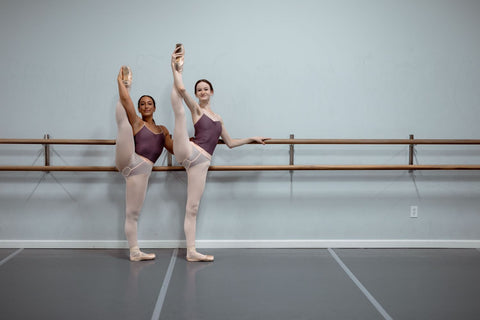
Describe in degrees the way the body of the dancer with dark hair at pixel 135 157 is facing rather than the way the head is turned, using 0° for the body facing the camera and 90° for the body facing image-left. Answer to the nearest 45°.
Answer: approximately 0°

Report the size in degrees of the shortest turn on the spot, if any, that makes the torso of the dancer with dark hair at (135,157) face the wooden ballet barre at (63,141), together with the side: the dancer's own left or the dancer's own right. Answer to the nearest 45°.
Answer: approximately 135° to the dancer's own right
